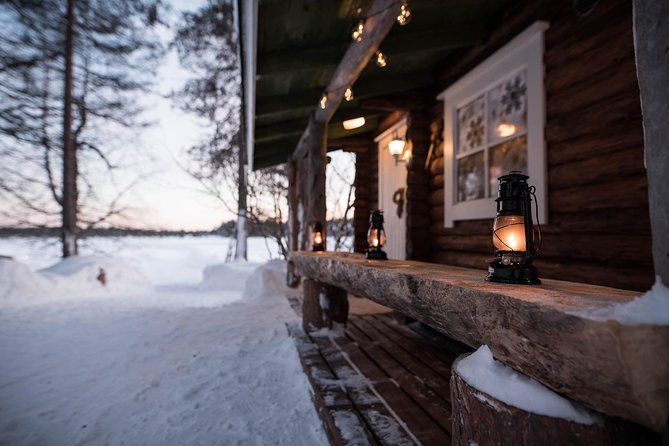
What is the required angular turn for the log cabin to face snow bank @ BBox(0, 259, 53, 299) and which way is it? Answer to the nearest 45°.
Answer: approximately 45° to its right

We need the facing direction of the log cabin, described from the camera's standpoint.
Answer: facing the viewer and to the left of the viewer

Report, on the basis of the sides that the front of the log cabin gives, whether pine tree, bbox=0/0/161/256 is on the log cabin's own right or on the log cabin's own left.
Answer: on the log cabin's own right
